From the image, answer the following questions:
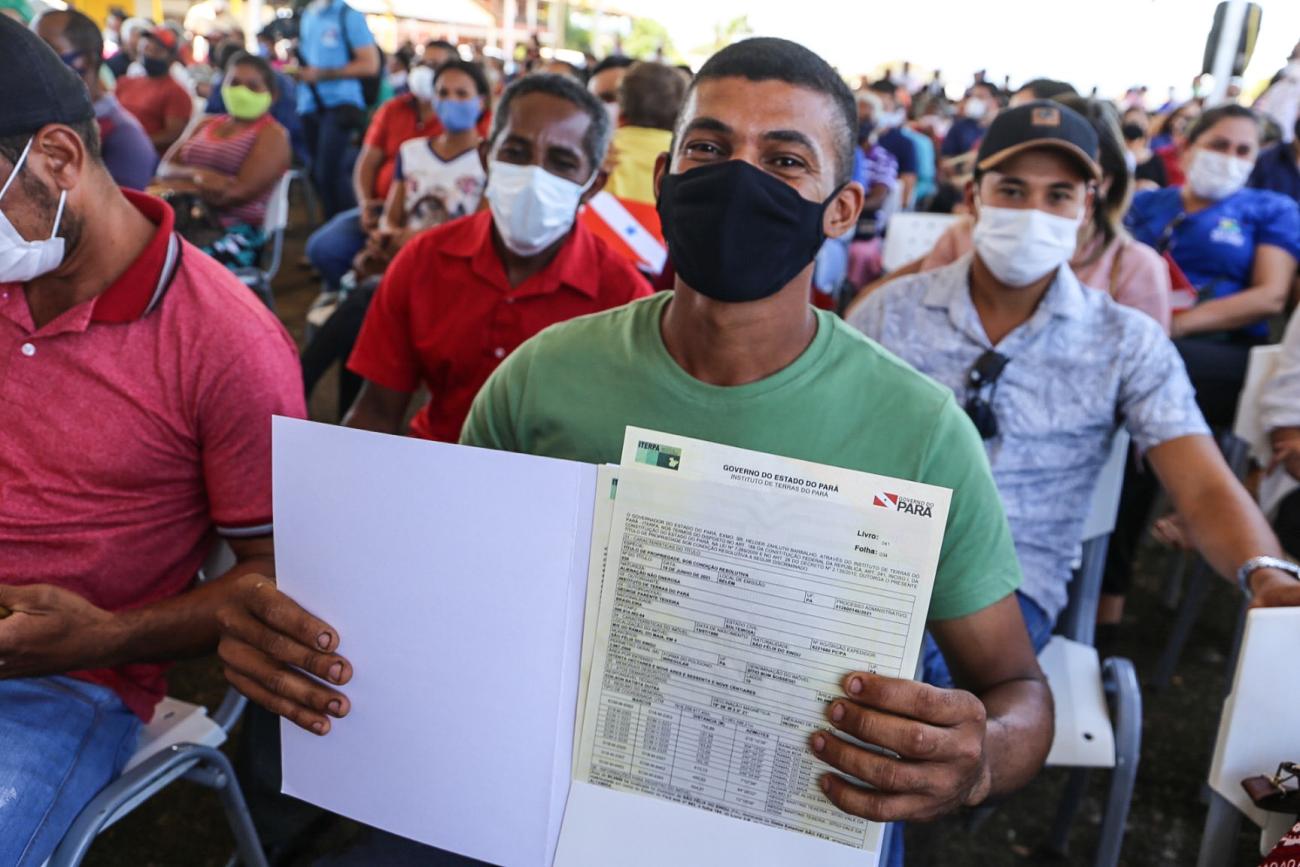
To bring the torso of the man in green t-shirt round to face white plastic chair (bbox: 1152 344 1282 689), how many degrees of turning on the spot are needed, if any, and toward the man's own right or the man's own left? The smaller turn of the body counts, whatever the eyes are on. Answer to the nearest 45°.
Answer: approximately 135° to the man's own left

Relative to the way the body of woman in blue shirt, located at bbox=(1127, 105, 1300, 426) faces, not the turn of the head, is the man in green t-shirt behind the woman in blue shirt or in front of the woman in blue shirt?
in front

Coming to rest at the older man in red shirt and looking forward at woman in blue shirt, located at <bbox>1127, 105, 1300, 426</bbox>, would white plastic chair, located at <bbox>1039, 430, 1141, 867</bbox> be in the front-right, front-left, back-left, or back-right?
front-right

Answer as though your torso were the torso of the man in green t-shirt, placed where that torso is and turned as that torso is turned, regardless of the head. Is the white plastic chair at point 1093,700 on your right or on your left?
on your left

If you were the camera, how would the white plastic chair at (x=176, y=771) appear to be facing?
facing the viewer and to the left of the viewer

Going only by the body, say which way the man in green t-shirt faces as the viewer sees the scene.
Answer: toward the camera

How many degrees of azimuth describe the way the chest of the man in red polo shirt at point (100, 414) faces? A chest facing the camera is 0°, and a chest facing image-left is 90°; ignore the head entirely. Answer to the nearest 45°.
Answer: approximately 45°

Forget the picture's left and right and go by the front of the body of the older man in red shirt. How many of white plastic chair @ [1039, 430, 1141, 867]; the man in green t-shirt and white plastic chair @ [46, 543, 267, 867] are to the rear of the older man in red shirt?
0

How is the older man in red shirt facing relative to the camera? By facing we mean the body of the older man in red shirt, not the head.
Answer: toward the camera

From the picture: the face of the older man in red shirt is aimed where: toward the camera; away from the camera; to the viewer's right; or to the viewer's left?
toward the camera

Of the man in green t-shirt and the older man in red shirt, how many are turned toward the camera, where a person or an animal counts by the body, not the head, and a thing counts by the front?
2

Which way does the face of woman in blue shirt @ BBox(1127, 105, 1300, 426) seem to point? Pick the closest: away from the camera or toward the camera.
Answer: toward the camera

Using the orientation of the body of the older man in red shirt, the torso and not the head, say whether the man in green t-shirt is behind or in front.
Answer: in front

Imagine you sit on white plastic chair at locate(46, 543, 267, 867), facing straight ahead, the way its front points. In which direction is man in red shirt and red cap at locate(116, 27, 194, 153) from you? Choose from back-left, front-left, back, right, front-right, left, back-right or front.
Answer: back-right

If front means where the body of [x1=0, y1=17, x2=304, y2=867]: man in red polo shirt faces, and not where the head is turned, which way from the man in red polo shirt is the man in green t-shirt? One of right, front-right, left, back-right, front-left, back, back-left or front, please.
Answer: left
